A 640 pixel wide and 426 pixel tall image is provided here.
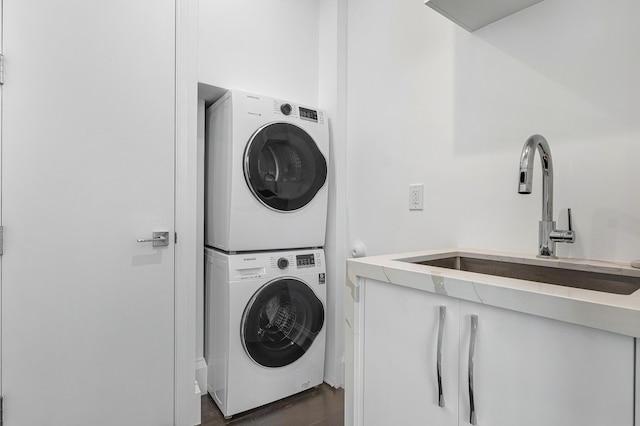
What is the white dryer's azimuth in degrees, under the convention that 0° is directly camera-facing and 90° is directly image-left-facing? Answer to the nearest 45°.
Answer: approximately 315°

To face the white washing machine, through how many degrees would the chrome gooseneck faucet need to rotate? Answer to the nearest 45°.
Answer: approximately 45° to its right
